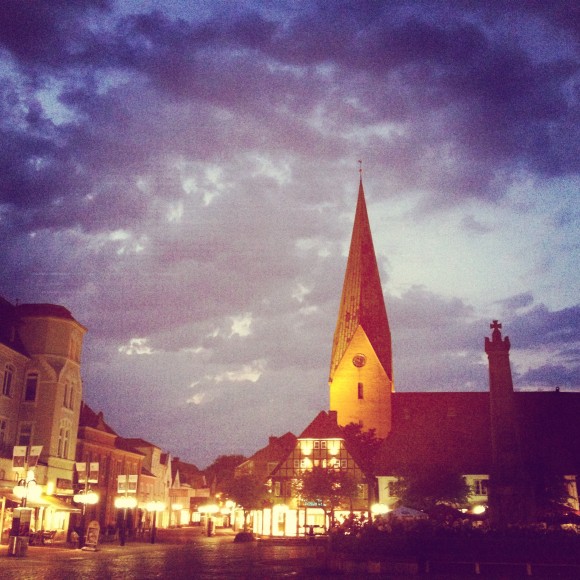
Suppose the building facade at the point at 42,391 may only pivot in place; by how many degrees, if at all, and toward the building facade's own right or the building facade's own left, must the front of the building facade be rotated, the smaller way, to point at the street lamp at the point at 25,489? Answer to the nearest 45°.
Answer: approximately 45° to the building facade's own right

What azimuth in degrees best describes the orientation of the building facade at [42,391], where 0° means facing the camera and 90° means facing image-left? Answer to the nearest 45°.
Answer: approximately 315°

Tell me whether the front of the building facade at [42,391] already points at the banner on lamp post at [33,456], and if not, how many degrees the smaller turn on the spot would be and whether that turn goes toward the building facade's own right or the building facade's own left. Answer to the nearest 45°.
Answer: approximately 45° to the building facade's own right

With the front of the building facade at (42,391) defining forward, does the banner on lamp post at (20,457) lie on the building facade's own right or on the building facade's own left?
on the building facade's own right
